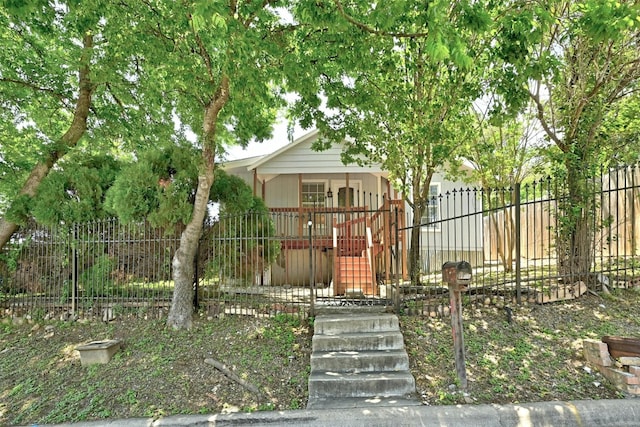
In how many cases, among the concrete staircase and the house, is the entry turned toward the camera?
2

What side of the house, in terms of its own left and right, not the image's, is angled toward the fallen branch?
front

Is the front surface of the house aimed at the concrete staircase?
yes

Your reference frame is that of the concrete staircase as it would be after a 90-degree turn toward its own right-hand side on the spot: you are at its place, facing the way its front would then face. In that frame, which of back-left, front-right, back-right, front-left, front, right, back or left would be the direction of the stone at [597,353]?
back

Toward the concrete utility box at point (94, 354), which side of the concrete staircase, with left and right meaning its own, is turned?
right

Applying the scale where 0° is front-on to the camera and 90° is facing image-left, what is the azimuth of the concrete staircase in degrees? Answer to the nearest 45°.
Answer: approximately 0°

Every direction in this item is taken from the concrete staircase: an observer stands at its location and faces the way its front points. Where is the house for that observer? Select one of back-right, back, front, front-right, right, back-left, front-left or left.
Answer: back
